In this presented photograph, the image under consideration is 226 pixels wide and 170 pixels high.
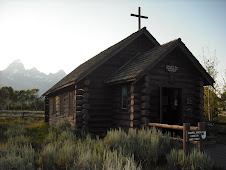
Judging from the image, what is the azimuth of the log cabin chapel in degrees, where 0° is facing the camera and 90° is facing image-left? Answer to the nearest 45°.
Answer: approximately 315°

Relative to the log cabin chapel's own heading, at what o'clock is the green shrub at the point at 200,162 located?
The green shrub is roughly at 1 o'clock from the log cabin chapel.

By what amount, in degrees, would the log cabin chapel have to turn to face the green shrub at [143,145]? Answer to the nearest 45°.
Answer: approximately 45° to its right

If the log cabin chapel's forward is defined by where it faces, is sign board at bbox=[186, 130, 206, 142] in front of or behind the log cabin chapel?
in front

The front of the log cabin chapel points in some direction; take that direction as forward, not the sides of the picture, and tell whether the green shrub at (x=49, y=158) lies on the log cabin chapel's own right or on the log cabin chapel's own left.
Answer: on the log cabin chapel's own right

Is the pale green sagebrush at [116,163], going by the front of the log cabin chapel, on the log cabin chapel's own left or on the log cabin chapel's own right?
on the log cabin chapel's own right

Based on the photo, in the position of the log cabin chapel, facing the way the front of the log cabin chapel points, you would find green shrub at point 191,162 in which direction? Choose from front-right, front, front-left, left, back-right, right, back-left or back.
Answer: front-right
